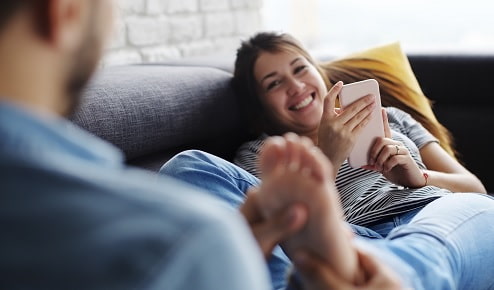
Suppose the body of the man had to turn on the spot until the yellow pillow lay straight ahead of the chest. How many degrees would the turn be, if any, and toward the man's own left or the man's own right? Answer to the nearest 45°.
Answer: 0° — they already face it

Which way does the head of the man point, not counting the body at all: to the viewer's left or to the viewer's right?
to the viewer's right

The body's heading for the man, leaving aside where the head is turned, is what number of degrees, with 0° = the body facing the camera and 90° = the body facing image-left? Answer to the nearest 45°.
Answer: approximately 225°
